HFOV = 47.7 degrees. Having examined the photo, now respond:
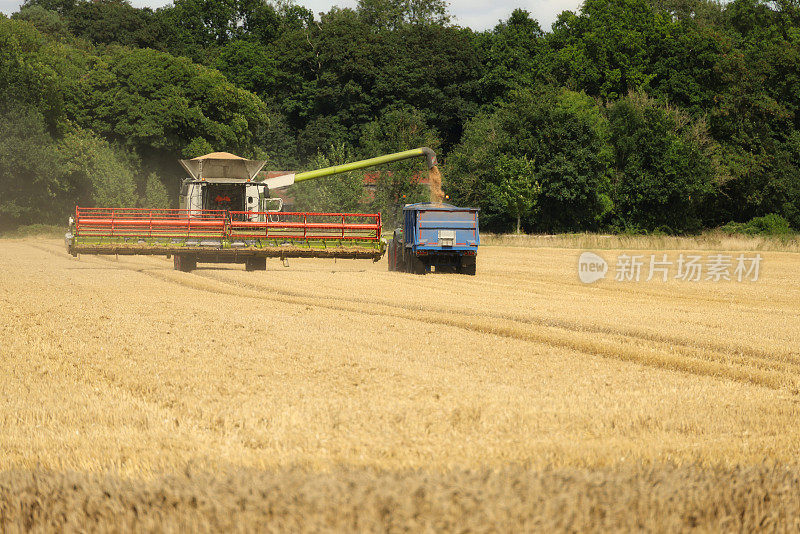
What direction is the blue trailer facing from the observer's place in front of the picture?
facing away from the viewer
